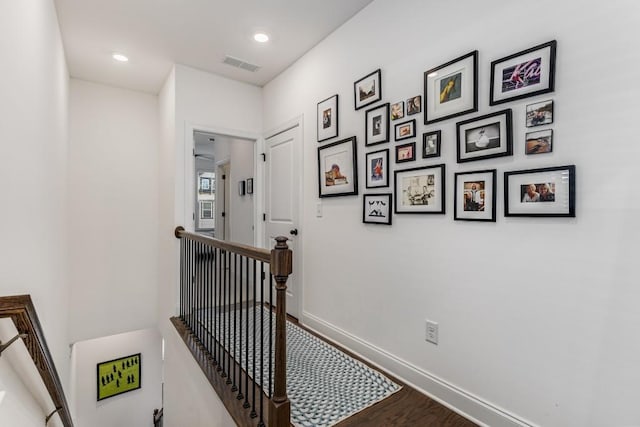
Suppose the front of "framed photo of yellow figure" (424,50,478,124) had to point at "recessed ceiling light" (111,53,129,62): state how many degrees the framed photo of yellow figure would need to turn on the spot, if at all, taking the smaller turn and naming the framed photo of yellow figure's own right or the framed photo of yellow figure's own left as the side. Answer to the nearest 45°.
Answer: approximately 45° to the framed photo of yellow figure's own right

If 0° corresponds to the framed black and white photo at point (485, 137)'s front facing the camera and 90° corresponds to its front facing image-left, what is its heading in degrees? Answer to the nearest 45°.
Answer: approximately 45°

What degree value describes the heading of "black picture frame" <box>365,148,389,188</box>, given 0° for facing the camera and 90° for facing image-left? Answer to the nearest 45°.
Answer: approximately 45°

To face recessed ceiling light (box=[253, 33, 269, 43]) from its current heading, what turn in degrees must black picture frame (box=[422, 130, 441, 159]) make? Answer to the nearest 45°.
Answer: approximately 45° to its right
